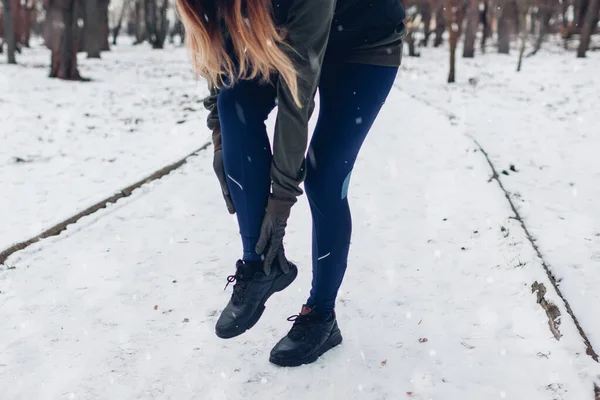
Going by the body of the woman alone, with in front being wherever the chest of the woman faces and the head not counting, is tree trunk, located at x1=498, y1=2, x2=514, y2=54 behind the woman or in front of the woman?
behind

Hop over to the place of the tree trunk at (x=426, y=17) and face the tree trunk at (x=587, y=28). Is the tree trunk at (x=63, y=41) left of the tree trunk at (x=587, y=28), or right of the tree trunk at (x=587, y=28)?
right

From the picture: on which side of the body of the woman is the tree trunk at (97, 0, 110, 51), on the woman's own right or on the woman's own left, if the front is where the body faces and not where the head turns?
on the woman's own right

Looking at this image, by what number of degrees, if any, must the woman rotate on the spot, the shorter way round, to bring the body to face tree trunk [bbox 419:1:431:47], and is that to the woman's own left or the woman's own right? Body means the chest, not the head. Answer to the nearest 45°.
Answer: approximately 135° to the woman's own right

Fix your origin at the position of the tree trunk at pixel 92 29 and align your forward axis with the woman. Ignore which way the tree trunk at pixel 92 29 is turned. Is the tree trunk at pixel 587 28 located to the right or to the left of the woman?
left

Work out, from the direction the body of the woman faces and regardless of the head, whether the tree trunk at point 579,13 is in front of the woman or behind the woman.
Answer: behind

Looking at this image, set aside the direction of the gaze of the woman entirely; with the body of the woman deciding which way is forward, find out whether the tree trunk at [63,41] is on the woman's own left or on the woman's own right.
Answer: on the woman's own right

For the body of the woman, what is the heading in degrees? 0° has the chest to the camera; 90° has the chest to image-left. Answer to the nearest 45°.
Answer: approximately 45°
